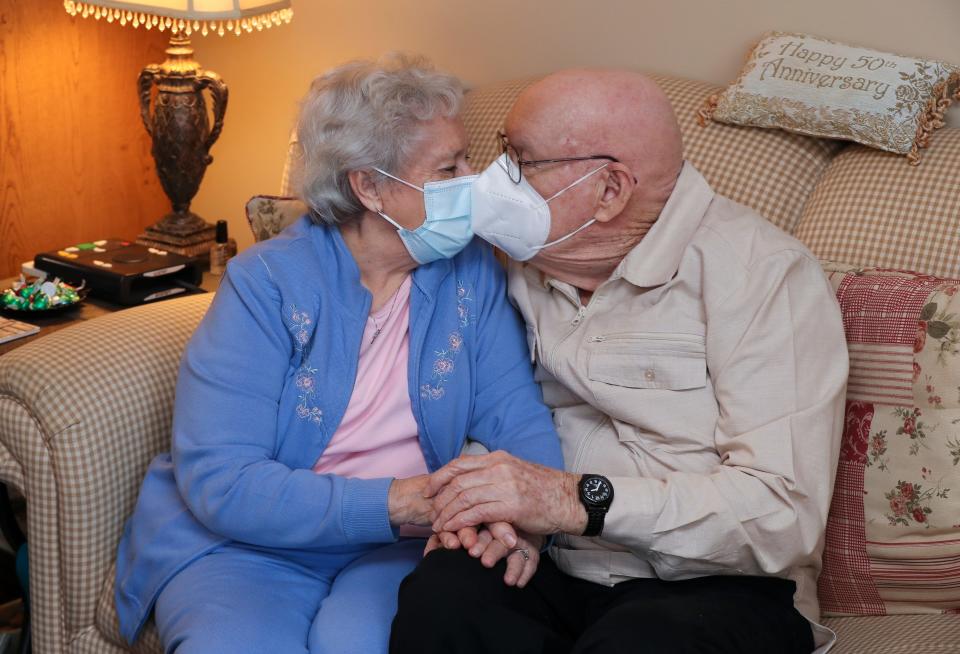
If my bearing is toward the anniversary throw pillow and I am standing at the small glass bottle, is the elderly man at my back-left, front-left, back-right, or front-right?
front-right

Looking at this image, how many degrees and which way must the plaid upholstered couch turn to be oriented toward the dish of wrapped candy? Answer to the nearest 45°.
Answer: approximately 90° to its right

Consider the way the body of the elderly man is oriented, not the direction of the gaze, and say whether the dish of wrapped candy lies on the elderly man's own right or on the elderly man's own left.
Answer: on the elderly man's own right

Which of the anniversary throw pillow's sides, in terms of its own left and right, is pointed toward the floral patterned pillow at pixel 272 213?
right

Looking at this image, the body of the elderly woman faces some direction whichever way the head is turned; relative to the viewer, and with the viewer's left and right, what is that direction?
facing the viewer and to the right of the viewer

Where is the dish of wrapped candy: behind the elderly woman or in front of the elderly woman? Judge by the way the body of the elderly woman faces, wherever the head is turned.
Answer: behind

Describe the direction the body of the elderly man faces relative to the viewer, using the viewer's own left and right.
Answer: facing the viewer and to the left of the viewer

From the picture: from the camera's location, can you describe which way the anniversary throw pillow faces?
facing the viewer

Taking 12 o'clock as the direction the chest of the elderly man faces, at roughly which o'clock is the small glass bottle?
The small glass bottle is roughly at 3 o'clock from the elderly man.

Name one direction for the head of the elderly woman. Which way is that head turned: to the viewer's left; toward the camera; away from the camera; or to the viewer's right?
to the viewer's right

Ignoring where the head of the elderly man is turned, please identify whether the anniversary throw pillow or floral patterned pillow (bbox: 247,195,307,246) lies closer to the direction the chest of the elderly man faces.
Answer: the floral patterned pillow

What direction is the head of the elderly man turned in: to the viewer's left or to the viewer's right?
to the viewer's left
